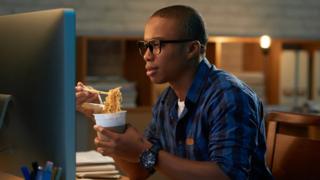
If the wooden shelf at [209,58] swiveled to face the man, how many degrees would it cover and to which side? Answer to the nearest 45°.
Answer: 0° — it already faces them

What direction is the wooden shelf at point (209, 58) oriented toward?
toward the camera

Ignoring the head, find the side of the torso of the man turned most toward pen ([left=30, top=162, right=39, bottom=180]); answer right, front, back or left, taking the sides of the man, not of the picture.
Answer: front

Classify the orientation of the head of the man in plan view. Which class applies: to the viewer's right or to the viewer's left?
to the viewer's left

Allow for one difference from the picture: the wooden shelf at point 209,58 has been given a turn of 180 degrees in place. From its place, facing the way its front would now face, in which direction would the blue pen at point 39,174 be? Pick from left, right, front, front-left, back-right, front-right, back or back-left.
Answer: back

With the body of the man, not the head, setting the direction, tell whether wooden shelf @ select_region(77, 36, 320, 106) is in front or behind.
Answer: behind

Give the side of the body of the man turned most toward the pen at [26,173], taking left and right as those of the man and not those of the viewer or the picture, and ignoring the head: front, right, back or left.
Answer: front

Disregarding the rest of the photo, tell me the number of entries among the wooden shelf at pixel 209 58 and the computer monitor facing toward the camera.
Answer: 1

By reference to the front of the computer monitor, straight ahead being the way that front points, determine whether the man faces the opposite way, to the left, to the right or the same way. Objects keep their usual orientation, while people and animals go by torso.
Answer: the opposite way

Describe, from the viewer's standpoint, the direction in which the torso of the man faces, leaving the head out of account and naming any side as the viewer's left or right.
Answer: facing the viewer and to the left of the viewer

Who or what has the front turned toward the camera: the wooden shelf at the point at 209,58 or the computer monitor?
the wooden shelf

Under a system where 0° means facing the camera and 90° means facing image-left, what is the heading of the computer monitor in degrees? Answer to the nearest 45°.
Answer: approximately 225°

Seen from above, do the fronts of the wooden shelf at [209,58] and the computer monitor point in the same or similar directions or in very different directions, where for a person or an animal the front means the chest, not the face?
very different directions
